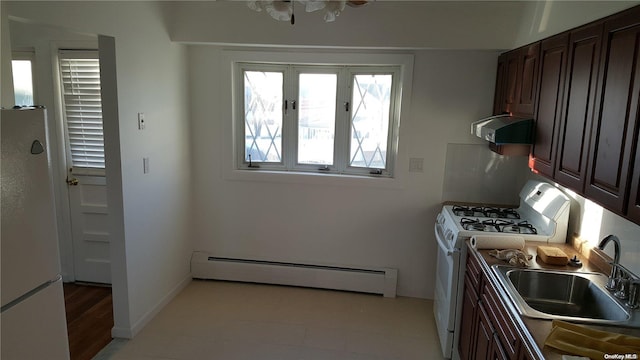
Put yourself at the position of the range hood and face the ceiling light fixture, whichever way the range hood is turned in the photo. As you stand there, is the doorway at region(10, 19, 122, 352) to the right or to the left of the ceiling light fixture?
right

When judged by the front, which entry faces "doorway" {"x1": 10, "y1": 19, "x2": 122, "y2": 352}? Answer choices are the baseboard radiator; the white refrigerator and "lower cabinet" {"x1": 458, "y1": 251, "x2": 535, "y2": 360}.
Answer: the lower cabinet

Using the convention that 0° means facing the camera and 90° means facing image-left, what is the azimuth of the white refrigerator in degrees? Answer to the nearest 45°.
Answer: approximately 315°

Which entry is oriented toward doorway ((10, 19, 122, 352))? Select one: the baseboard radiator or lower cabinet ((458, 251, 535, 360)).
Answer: the lower cabinet

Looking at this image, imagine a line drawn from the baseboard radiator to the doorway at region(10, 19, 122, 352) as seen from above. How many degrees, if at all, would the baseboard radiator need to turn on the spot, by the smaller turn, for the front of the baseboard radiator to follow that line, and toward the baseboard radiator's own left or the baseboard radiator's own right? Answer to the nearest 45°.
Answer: approximately 90° to the baseboard radiator's own right

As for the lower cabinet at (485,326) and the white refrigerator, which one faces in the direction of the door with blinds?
the lower cabinet

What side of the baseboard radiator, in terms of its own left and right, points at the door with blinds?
right

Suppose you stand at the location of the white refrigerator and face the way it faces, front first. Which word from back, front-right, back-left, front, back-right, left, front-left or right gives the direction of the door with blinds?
back-left

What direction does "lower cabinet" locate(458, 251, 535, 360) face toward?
to the viewer's left

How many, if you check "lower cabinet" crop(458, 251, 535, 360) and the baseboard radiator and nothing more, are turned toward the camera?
1
